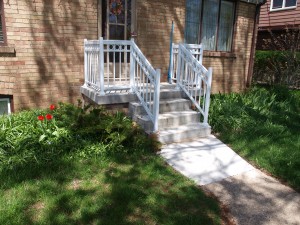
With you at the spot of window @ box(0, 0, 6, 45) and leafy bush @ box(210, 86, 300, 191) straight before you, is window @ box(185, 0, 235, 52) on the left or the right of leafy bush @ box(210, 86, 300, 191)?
left

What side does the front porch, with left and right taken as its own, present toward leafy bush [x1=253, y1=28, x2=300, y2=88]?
left

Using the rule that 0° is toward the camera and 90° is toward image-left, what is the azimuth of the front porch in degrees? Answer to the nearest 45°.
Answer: approximately 315°

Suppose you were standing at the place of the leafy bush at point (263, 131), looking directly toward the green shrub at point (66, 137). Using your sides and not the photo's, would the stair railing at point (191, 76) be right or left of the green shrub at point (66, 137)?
right

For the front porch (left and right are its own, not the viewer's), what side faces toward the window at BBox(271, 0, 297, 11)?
left

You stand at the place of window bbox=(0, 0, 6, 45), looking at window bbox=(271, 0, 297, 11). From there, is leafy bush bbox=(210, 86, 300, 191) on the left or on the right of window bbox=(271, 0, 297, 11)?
right

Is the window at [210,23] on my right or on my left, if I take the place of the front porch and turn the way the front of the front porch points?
on my left

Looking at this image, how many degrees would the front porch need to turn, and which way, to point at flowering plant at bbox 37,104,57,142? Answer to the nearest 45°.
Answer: approximately 90° to its right

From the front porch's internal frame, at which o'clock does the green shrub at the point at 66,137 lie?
The green shrub is roughly at 3 o'clock from the front porch.

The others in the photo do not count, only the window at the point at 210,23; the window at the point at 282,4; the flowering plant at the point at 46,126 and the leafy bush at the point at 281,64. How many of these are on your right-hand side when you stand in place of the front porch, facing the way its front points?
1

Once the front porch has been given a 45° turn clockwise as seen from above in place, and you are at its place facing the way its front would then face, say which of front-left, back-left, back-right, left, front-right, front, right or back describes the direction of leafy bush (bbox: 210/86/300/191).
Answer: left
